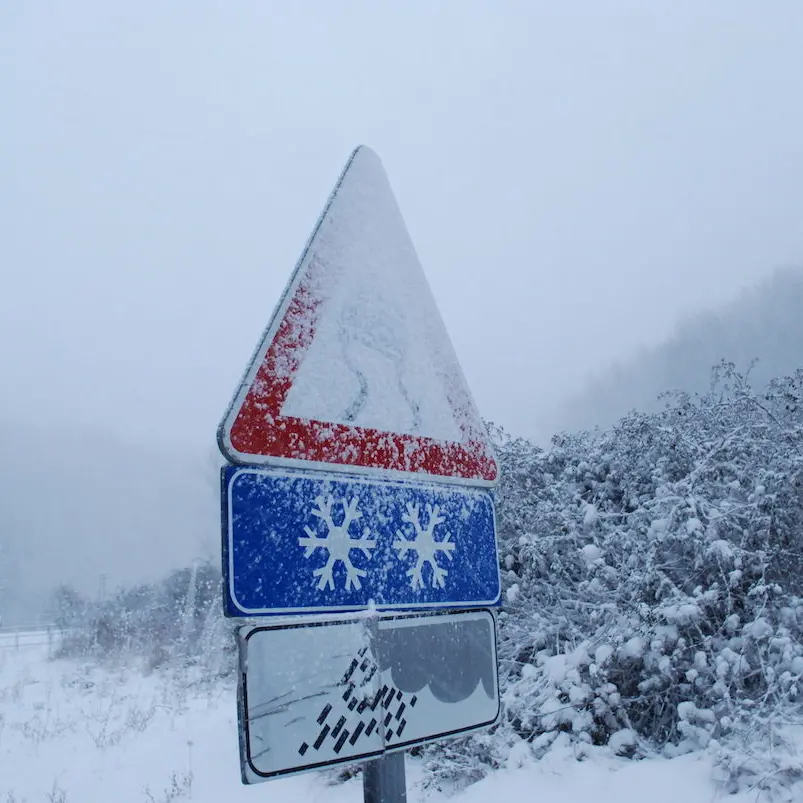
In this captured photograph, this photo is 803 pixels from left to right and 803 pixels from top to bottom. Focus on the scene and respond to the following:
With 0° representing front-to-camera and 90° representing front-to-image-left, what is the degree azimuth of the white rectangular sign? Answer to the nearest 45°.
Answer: approximately 315°

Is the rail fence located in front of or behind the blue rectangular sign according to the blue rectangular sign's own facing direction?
behind

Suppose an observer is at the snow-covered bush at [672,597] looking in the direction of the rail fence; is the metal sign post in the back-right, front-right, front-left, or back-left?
back-left

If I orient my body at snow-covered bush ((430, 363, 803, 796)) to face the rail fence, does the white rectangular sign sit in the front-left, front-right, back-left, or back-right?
back-left

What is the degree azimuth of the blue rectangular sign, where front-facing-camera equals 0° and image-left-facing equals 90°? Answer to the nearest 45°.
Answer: approximately 315°

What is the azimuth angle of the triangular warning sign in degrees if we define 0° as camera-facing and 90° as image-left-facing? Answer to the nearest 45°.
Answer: approximately 315°
